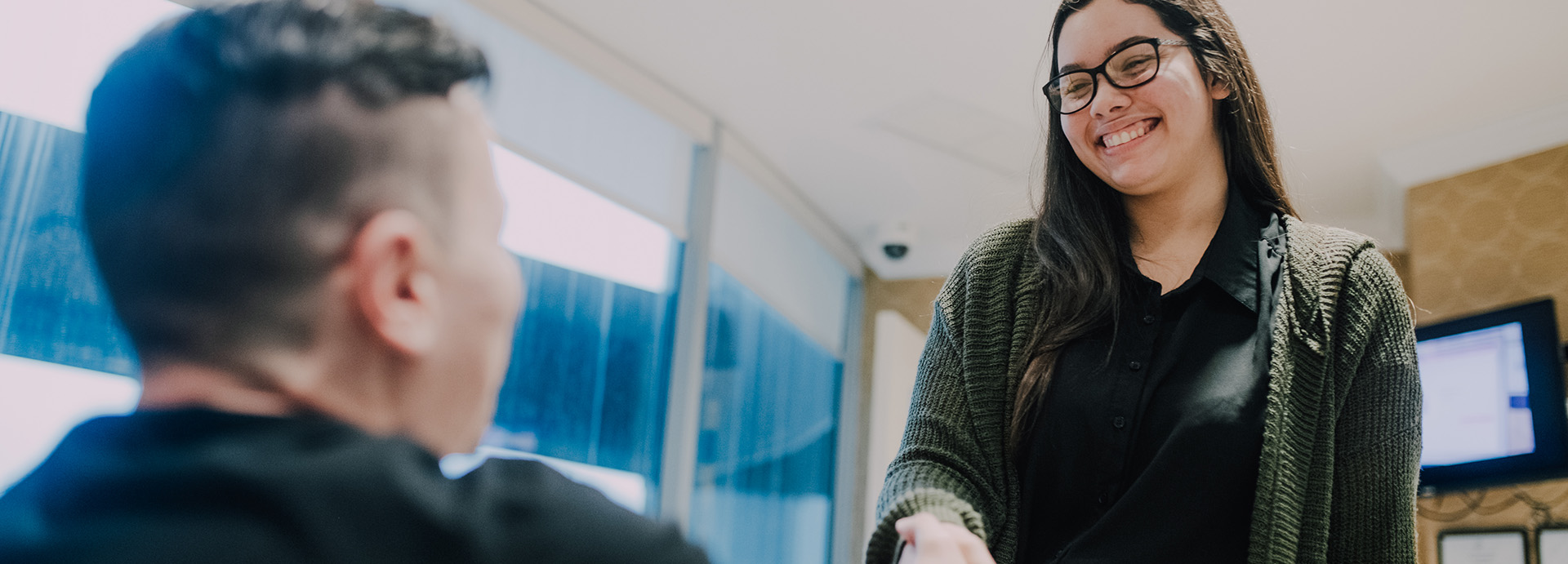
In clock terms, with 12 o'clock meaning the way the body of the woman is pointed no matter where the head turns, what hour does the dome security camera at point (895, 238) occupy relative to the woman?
The dome security camera is roughly at 4 o'clock from the woman.

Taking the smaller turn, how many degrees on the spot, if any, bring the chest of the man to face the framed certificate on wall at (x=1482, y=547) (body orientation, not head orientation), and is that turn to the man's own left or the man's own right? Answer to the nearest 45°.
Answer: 0° — they already face it

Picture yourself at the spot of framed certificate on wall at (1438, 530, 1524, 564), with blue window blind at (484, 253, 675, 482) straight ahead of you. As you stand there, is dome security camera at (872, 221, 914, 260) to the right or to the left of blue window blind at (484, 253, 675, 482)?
right

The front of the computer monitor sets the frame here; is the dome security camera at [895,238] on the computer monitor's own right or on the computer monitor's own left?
on the computer monitor's own right

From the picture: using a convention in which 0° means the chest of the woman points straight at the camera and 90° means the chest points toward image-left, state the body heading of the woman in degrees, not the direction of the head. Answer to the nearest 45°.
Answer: approximately 45°

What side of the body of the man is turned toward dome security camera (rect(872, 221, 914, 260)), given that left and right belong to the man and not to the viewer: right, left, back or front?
front

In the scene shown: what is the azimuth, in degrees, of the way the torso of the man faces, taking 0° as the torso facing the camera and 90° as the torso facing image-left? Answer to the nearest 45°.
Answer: approximately 225°

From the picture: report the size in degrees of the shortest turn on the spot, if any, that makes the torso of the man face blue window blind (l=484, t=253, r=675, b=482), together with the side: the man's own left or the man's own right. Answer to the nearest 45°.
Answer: approximately 45° to the man's own left

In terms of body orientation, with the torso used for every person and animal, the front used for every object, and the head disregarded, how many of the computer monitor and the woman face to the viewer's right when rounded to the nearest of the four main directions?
0

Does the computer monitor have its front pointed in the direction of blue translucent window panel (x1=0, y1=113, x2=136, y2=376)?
yes

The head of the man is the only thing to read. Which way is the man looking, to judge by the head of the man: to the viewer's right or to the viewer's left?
to the viewer's right

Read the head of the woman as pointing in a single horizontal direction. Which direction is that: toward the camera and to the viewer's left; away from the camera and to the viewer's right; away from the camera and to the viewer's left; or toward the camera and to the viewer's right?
toward the camera and to the viewer's left
